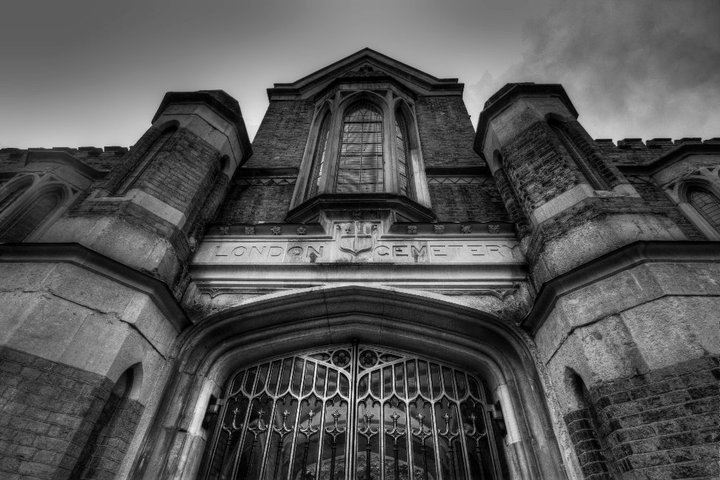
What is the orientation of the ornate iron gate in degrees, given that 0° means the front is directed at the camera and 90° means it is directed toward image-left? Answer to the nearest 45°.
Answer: approximately 0°

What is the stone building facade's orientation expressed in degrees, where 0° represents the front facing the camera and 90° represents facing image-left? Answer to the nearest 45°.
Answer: approximately 0°
